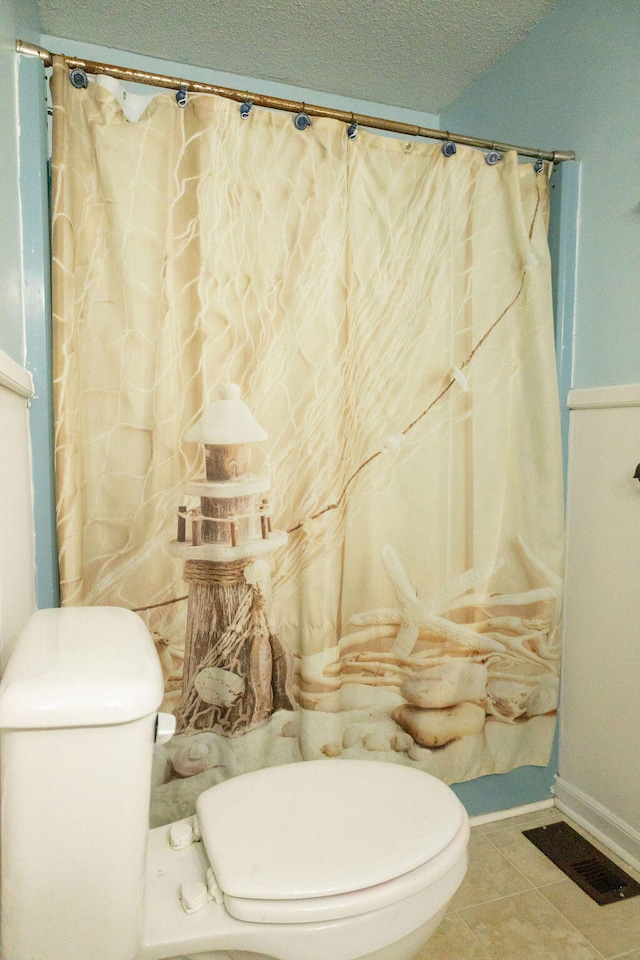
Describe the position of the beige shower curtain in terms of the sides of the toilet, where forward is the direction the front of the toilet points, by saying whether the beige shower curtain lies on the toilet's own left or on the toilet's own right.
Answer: on the toilet's own left

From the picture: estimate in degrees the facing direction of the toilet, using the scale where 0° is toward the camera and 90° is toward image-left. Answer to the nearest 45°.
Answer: approximately 270°

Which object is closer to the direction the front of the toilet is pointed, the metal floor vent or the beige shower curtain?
the metal floor vent

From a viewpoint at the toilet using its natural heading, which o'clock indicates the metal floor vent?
The metal floor vent is roughly at 11 o'clock from the toilet.
